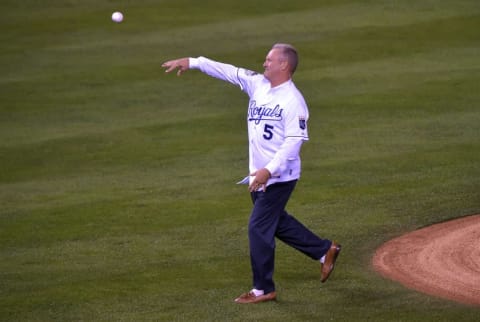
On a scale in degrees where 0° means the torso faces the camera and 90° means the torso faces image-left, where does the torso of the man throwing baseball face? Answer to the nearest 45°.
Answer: approximately 45°
